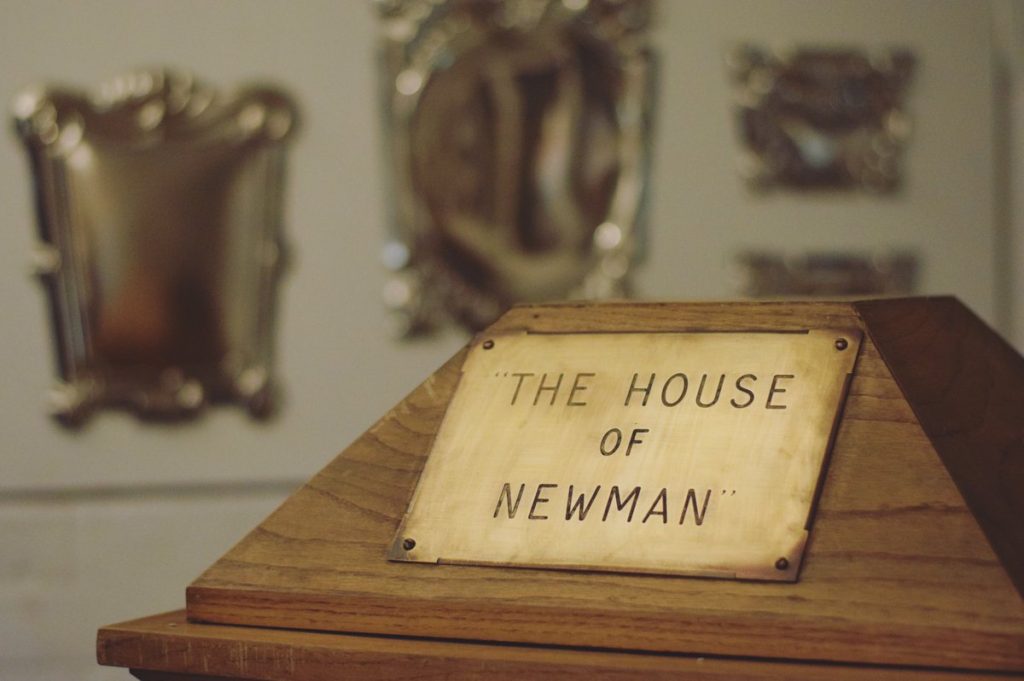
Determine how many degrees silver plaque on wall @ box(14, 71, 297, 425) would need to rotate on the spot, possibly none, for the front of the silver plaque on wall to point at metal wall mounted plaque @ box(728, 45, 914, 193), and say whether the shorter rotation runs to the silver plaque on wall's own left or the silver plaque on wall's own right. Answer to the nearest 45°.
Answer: approximately 90° to the silver plaque on wall's own left

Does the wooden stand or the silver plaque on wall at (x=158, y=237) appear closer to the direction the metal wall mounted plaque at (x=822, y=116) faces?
the wooden stand

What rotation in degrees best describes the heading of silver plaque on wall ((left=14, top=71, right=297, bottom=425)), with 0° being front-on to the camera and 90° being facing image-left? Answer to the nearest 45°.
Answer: approximately 0°

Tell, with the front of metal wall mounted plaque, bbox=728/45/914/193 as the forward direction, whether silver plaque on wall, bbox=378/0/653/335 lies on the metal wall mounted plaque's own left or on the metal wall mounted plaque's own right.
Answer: on the metal wall mounted plaque's own right

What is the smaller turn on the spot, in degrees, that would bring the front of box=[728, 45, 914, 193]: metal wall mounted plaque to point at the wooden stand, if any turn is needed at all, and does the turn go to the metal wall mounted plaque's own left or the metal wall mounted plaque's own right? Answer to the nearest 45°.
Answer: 0° — it already faces it

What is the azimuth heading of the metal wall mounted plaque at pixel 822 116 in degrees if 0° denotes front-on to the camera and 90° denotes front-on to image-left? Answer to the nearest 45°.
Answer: approximately 0°

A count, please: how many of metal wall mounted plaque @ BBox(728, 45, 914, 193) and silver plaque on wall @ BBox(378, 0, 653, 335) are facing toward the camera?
2

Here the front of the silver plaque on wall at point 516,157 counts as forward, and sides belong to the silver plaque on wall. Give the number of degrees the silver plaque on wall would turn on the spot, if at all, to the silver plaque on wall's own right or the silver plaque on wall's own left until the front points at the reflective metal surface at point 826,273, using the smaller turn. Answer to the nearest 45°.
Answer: approximately 90° to the silver plaque on wall's own left
